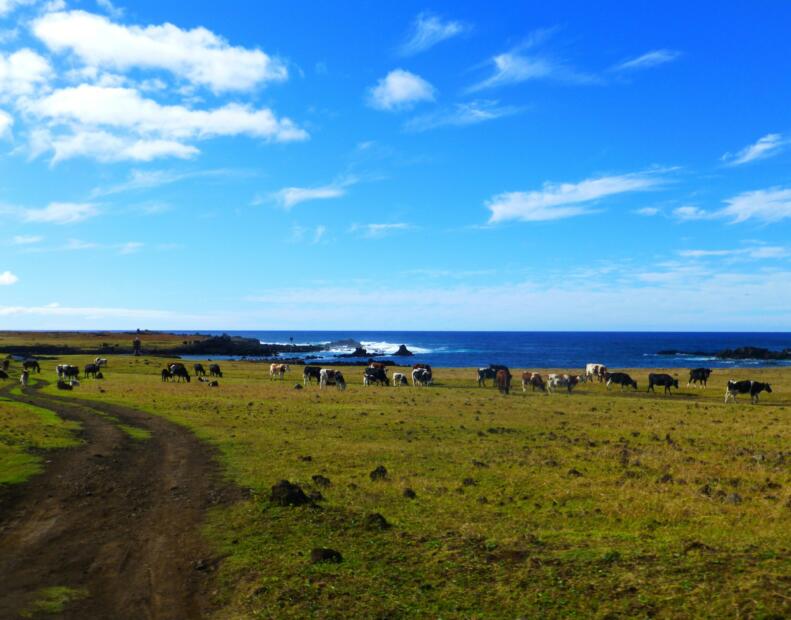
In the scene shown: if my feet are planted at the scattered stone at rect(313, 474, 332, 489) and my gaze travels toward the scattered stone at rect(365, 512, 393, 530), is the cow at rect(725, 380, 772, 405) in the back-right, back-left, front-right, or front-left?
back-left

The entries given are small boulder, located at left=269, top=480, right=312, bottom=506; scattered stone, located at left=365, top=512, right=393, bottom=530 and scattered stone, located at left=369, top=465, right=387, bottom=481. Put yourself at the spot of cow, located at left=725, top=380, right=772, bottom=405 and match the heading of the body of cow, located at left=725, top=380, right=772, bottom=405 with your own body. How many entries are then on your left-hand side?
0

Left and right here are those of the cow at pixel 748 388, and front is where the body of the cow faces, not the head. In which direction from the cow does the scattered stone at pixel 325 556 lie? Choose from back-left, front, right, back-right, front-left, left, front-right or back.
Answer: right

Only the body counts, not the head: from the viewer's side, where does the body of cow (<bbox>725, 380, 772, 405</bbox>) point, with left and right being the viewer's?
facing to the right of the viewer

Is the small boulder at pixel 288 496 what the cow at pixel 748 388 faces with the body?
no

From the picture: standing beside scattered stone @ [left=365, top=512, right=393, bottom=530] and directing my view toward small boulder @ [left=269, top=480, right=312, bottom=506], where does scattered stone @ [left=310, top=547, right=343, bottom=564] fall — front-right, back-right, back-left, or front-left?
back-left

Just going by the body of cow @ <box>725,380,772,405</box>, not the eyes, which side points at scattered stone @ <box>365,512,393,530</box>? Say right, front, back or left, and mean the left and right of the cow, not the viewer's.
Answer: right
